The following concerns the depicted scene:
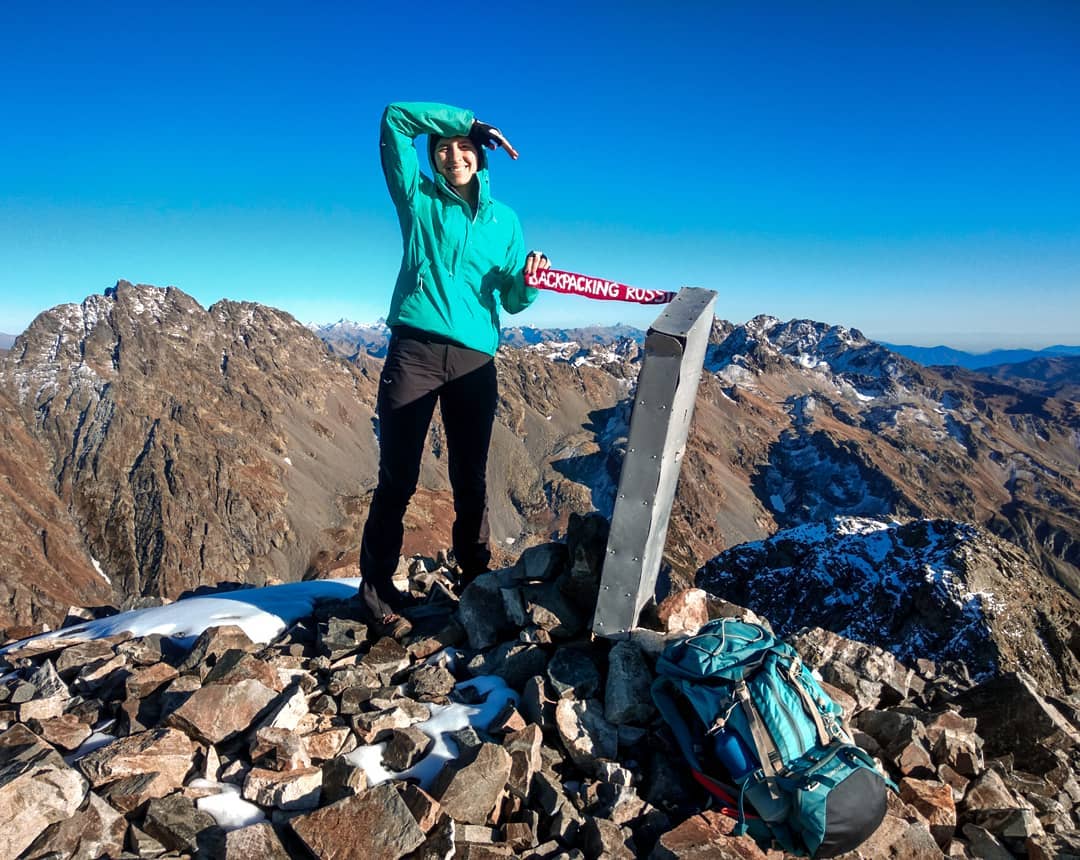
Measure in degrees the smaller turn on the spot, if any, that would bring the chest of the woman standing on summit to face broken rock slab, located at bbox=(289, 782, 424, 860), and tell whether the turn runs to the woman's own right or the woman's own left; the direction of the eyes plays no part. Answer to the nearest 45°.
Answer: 0° — they already face it

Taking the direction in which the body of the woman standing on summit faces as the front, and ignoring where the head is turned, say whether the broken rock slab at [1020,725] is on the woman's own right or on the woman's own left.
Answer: on the woman's own left

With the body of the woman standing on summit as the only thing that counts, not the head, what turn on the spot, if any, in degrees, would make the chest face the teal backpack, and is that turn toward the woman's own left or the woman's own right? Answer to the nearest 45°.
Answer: approximately 45° to the woman's own left

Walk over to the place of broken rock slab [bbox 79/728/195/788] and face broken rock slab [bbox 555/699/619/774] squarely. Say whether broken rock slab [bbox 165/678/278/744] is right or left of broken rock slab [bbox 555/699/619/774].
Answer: left

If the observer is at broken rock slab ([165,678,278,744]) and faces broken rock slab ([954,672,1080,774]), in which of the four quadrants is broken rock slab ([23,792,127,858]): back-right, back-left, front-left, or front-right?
back-right

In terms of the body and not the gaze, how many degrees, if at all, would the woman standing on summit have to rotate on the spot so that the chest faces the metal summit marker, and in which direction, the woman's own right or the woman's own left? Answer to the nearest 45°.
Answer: approximately 45° to the woman's own left

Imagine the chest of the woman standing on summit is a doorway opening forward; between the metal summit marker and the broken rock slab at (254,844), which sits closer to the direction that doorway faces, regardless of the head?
the broken rock slab

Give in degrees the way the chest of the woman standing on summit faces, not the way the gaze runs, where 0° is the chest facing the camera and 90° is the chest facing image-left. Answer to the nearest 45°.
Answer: approximately 0°

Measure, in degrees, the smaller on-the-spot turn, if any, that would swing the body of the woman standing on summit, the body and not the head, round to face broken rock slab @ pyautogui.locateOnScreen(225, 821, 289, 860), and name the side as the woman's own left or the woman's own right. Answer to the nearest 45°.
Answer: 0° — they already face it
